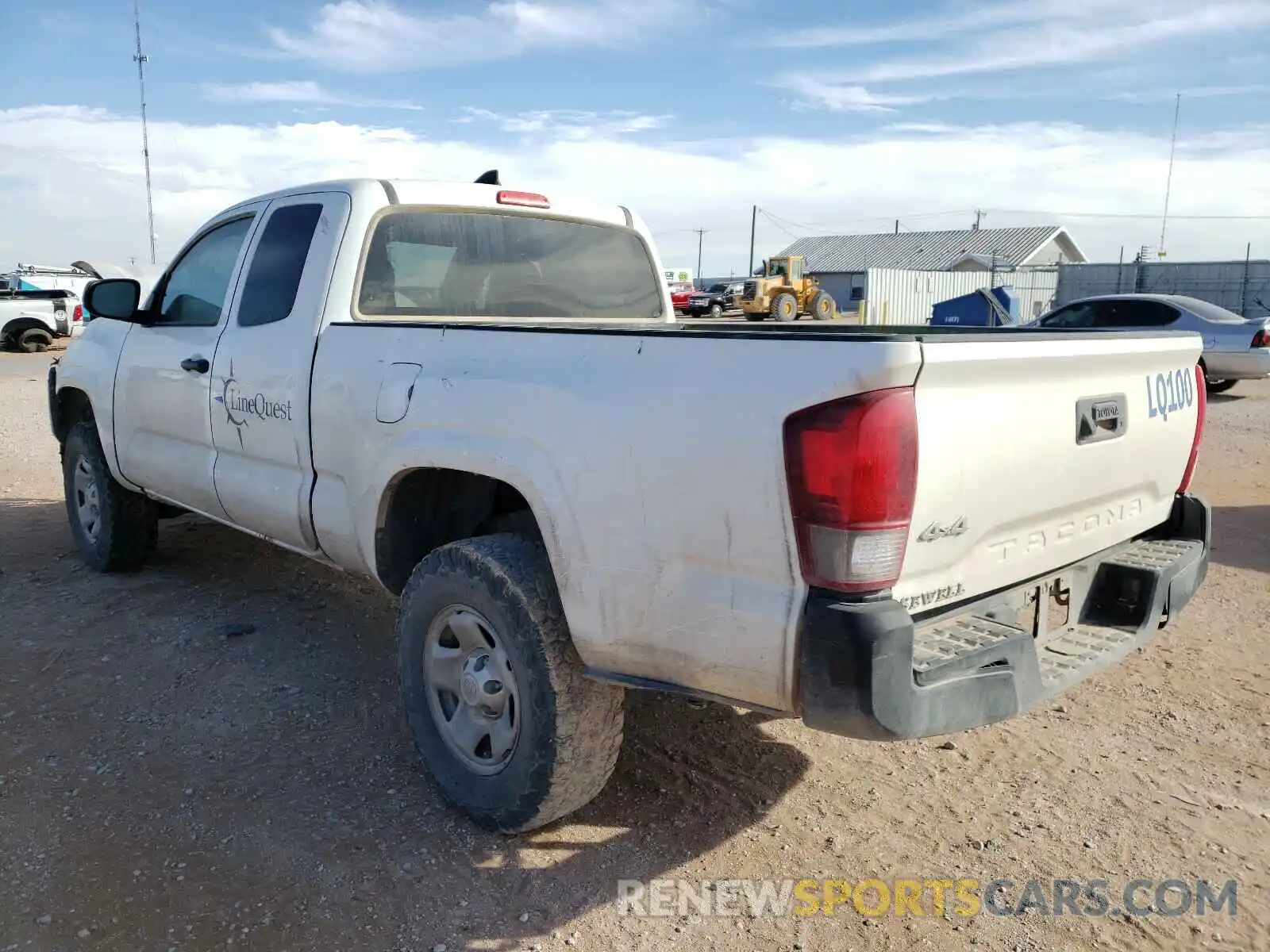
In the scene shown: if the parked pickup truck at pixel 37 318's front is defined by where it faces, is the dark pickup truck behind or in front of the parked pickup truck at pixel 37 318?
behind

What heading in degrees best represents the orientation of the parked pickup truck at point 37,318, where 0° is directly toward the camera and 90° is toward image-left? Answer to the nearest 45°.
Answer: approximately 90°

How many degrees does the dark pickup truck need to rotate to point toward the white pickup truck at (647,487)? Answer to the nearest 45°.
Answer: approximately 45° to its left

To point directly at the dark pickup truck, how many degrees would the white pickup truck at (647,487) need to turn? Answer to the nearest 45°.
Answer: approximately 45° to its right

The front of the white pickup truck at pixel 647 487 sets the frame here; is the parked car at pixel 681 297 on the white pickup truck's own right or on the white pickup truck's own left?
on the white pickup truck's own right

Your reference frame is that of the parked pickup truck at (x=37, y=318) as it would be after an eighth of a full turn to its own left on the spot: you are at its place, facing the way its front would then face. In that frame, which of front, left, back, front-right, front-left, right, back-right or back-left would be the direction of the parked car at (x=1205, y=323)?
left

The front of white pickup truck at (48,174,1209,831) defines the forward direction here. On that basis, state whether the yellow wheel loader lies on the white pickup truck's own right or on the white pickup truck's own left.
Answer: on the white pickup truck's own right

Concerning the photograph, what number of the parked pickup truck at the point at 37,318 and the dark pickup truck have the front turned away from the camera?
0

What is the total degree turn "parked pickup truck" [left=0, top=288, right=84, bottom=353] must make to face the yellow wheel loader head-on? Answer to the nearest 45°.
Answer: approximately 180°

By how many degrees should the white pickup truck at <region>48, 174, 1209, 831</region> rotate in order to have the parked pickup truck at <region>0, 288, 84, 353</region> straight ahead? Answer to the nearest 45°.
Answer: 0° — it already faces it

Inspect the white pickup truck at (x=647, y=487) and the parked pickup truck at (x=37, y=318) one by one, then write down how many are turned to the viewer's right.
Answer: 0

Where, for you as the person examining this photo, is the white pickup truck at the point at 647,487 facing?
facing away from the viewer and to the left of the viewer
